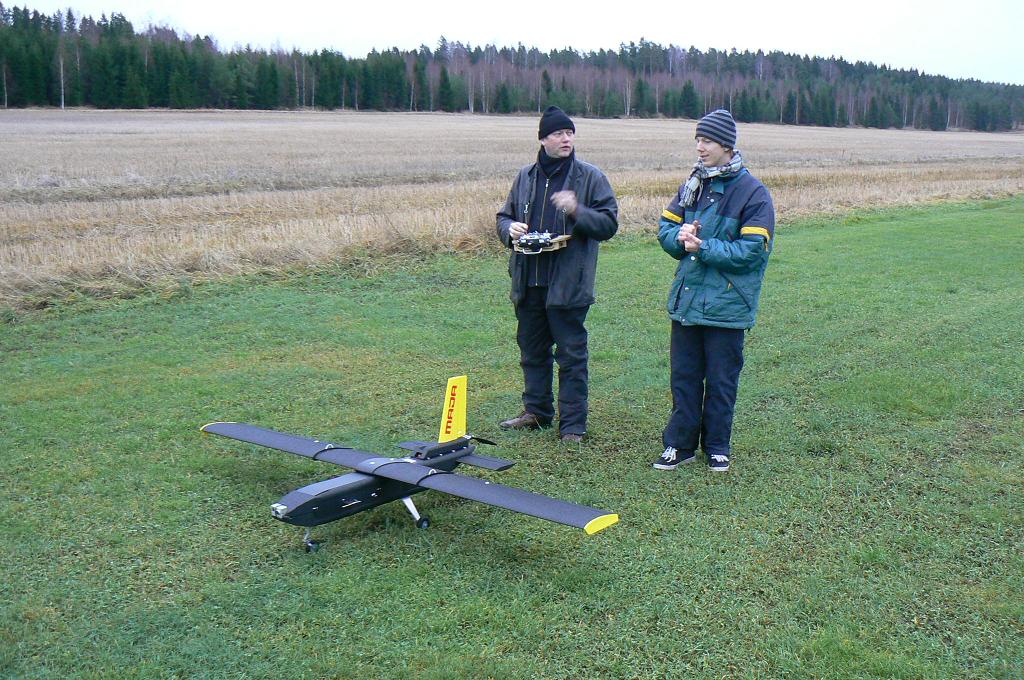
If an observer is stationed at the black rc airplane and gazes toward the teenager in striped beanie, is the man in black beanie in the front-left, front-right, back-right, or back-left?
front-left

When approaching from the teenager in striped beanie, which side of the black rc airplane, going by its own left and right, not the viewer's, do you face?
back

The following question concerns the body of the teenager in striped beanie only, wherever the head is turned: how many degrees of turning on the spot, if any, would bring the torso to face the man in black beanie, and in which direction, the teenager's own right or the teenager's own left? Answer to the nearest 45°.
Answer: approximately 90° to the teenager's own right

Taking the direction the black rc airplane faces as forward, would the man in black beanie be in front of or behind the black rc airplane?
behind

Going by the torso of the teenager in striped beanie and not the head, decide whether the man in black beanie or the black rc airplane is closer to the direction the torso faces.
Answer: the black rc airplane

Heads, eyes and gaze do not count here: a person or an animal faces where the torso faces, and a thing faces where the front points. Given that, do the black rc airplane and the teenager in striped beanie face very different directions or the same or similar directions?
same or similar directions

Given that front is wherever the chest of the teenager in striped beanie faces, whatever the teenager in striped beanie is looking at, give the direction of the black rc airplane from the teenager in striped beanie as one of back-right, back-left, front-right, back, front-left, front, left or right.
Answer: front

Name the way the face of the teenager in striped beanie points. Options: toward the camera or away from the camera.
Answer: toward the camera

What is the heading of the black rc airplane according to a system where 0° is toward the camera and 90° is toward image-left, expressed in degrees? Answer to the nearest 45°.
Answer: approximately 45°

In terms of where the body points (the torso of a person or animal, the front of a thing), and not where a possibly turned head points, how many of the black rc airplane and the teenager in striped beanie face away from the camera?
0

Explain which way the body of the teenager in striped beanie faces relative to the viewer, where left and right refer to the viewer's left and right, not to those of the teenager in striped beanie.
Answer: facing the viewer and to the left of the viewer

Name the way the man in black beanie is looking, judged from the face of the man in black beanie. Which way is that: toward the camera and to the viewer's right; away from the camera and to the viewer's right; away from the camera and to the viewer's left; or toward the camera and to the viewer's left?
toward the camera and to the viewer's right
